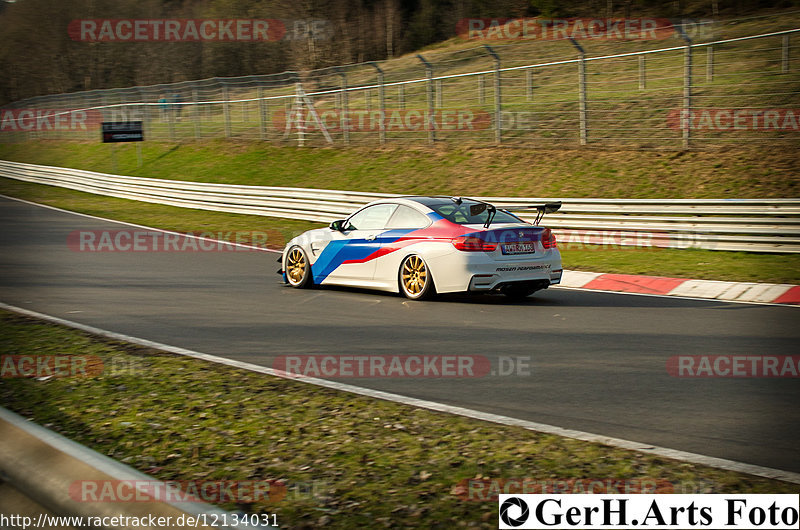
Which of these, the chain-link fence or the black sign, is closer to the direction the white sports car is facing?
the black sign

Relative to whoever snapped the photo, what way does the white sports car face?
facing away from the viewer and to the left of the viewer

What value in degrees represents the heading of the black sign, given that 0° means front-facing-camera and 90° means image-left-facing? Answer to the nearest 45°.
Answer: approximately 0°

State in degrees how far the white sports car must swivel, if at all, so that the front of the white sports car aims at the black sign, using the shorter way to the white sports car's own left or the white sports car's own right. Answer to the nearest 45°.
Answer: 0° — it already faces it

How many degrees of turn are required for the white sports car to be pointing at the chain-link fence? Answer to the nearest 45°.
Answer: approximately 45° to its right

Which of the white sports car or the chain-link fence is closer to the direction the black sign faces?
the white sports car

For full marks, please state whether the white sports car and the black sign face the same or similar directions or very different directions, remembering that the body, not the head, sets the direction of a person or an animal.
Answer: very different directions

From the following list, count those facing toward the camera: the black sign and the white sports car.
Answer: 1
